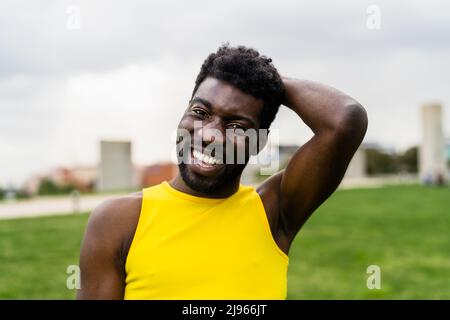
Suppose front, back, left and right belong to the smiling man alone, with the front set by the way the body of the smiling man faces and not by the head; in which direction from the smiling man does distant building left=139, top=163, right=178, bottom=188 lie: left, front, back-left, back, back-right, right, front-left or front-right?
back

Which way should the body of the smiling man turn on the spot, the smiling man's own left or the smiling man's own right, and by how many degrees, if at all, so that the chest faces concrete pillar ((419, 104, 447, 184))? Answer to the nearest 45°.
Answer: approximately 180°

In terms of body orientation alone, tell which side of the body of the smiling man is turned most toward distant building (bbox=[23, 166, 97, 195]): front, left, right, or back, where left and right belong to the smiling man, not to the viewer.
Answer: back

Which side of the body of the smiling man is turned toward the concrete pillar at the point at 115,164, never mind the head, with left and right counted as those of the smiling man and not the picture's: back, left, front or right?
back

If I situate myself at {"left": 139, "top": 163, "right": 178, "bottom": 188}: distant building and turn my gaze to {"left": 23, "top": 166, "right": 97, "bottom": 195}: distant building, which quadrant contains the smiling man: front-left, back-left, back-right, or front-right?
back-left

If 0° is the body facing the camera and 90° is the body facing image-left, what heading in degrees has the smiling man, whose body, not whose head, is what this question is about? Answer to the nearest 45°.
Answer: approximately 0°
